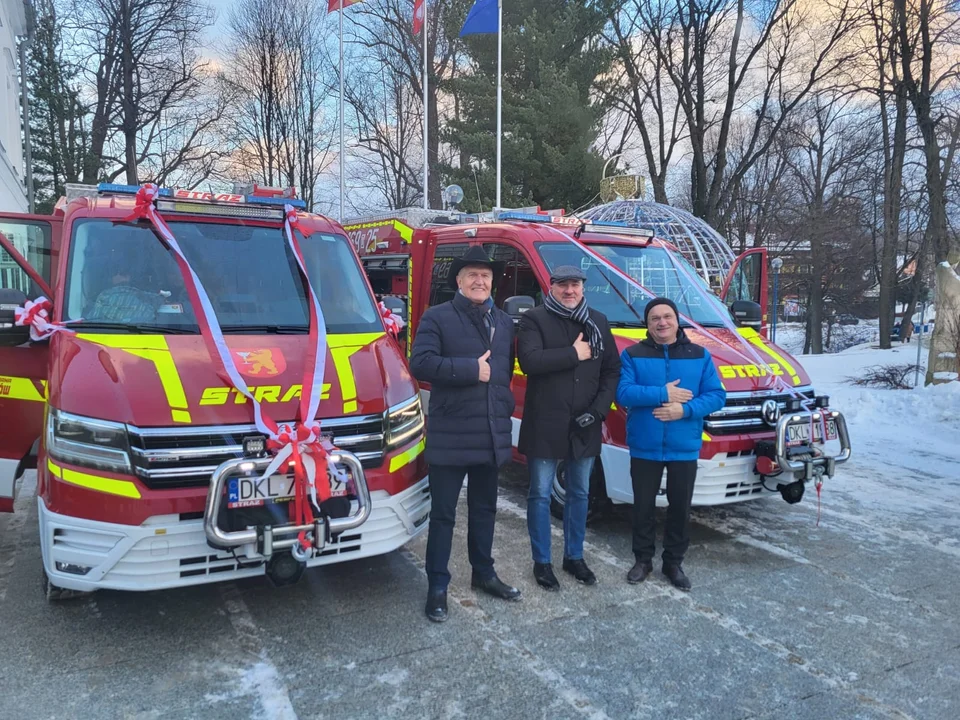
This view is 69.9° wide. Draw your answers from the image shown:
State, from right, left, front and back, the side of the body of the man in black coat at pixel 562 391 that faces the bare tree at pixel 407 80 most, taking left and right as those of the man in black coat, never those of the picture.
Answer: back

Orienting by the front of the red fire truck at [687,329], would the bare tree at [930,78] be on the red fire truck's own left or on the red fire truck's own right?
on the red fire truck's own left

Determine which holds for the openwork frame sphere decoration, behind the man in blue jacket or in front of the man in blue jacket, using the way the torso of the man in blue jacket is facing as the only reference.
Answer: behind

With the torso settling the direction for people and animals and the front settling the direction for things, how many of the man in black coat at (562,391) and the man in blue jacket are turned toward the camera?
2

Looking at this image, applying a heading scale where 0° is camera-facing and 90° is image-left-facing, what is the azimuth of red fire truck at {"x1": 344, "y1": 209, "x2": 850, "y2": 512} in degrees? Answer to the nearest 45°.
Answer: approximately 315°

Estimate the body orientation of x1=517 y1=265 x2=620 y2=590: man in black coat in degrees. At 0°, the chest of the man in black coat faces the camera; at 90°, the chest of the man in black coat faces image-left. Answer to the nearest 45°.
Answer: approximately 0°

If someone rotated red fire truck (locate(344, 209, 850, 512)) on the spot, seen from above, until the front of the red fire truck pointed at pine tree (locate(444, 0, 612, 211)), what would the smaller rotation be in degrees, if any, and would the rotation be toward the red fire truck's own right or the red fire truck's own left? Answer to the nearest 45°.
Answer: approximately 135° to the red fire truck's own left

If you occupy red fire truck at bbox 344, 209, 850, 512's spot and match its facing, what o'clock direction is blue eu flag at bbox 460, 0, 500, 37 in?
The blue eu flag is roughly at 7 o'clock from the red fire truck.
